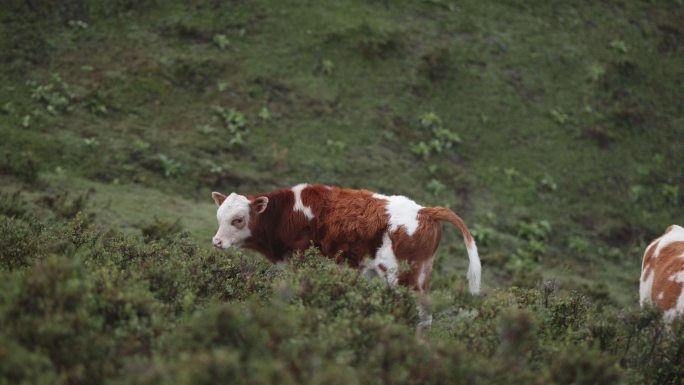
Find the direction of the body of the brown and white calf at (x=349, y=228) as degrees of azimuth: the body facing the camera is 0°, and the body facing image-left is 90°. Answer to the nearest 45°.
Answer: approximately 90°

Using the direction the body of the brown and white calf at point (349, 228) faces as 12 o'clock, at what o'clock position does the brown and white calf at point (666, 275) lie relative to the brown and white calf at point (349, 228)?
the brown and white calf at point (666, 275) is roughly at 6 o'clock from the brown and white calf at point (349, 228).
